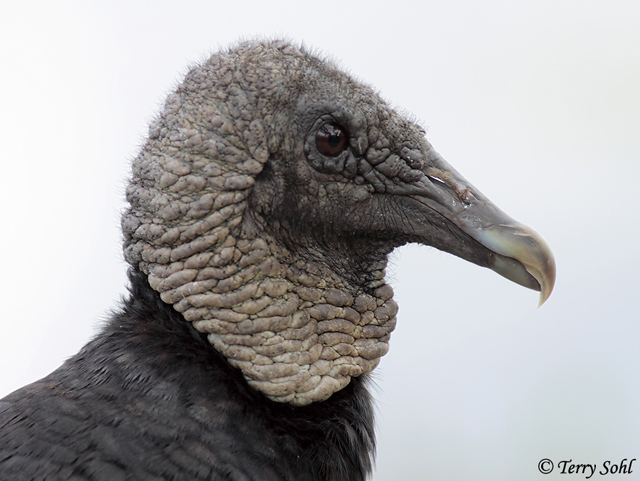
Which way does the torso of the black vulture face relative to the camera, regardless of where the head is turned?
to the viewer's right
